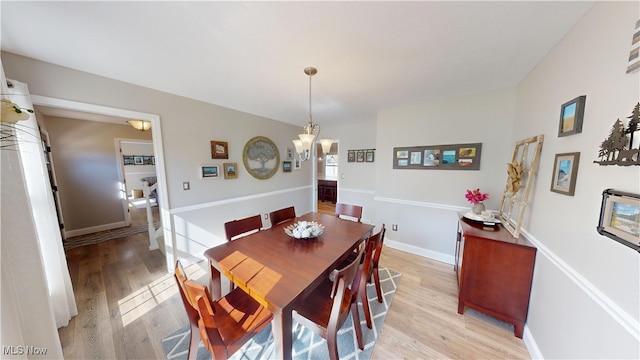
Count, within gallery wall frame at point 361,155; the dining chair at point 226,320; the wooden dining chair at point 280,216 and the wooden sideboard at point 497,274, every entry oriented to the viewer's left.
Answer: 1

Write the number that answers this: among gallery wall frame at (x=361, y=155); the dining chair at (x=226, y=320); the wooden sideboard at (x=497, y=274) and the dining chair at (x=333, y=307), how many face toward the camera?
1

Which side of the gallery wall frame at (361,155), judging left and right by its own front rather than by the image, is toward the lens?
front

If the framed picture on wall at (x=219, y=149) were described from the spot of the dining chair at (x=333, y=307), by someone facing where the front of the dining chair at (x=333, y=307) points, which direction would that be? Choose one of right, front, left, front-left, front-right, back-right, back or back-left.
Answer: front

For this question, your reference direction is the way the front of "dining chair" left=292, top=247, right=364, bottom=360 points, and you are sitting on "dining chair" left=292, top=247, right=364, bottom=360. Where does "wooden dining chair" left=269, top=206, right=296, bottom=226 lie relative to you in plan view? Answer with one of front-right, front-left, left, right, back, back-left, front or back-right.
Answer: front

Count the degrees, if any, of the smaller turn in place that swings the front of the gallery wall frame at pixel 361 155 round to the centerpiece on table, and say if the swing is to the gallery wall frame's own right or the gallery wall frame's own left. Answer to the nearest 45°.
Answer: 0° — it already faces it

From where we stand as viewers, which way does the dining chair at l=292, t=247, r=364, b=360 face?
facing away from the viewer and to the left of the viewer

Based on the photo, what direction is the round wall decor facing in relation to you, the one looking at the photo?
facing the viewer and to the right of the viewer

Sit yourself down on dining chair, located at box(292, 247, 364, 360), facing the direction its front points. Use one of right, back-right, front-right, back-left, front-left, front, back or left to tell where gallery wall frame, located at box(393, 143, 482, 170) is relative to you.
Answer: right

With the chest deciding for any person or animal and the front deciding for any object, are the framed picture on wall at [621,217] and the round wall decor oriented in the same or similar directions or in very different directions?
very different directions

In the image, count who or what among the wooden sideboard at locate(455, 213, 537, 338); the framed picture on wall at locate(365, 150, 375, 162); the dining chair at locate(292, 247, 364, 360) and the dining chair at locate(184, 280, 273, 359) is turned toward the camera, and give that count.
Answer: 1

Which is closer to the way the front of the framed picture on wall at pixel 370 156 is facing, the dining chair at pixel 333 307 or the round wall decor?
the dining chair

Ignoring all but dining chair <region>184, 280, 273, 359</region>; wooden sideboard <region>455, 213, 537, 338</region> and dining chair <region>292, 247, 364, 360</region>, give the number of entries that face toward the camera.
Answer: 0

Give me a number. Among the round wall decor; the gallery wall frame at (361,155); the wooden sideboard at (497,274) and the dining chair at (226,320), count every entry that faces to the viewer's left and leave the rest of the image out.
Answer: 1

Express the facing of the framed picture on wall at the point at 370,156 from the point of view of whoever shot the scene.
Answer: facing the viewer

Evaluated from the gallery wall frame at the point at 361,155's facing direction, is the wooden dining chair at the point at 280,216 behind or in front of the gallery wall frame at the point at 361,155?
in front
